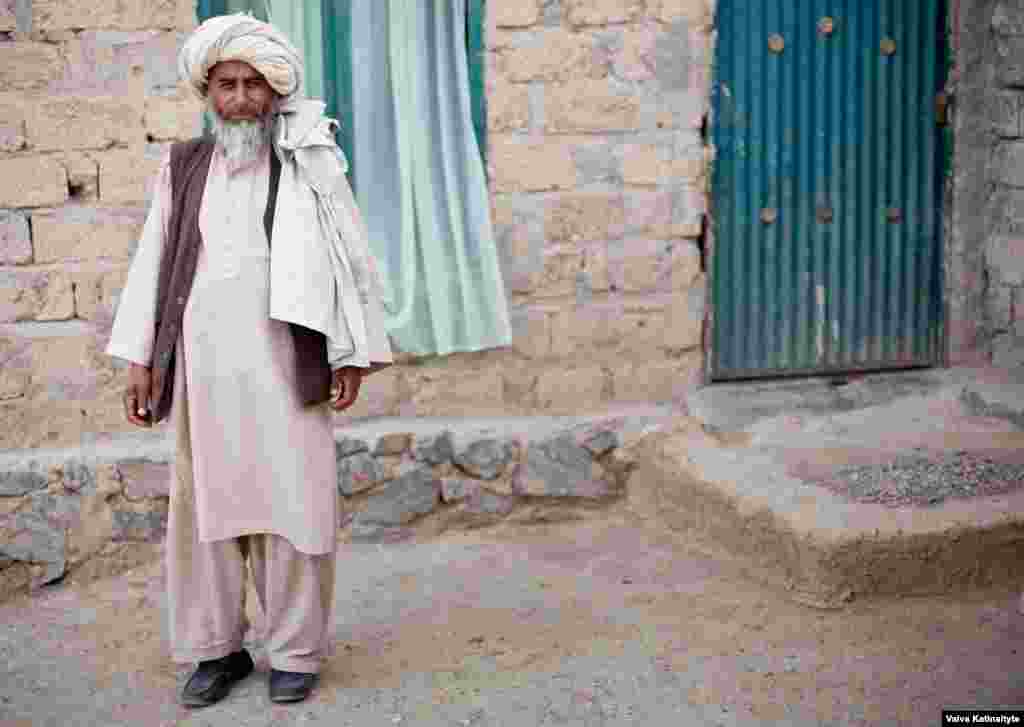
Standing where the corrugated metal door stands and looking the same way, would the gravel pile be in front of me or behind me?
in front

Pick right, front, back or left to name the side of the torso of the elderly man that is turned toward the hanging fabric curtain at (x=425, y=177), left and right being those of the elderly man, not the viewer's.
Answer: back

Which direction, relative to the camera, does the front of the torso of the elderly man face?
toward the camera

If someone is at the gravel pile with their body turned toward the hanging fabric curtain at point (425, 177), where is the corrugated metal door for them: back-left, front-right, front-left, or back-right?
front-right

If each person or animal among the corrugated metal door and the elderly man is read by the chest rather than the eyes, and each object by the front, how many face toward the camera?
2

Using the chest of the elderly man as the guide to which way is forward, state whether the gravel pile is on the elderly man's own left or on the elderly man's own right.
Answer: on the elderly man's own left

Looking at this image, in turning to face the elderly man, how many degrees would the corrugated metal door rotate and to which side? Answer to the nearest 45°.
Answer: approximately 45° to its right

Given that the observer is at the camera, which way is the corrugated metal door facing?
facing the viewer
